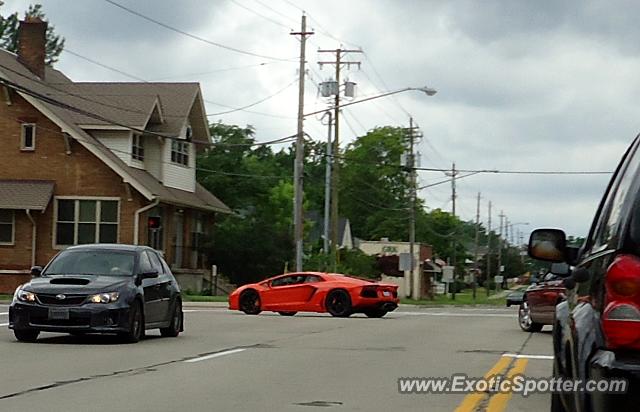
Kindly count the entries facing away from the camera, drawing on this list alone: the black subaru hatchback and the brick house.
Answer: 0

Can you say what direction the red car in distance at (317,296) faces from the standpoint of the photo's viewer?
facing away from the viewer and to the left of the viewer

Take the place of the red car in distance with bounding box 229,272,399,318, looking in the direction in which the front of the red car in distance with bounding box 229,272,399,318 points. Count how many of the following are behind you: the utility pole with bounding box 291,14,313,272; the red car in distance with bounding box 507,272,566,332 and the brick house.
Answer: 1

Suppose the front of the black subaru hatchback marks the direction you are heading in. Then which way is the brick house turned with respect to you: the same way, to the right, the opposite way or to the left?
to the left

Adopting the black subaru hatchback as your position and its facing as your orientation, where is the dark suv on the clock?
The dark suv is roughly at 10 o'clock from the black subaru hatchback.

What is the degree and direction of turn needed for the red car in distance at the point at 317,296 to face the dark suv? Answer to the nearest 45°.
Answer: approximately 135° to its left

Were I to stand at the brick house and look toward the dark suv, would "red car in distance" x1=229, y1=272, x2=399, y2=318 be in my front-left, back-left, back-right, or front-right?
front-left

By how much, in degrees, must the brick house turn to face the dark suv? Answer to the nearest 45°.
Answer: approximately 45° to its right

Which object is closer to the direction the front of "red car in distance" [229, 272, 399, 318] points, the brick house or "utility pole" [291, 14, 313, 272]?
the brick house

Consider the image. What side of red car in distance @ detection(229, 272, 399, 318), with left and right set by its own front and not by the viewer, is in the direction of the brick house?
front

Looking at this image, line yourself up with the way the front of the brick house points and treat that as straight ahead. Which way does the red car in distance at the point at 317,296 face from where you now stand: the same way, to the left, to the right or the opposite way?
the opposite way

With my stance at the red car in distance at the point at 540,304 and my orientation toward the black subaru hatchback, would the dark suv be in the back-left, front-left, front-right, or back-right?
front-left

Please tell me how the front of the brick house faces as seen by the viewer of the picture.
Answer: facing the viewer and to the right of the viewer

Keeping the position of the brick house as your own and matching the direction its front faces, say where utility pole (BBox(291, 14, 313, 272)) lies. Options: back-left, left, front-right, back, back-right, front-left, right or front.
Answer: front-left

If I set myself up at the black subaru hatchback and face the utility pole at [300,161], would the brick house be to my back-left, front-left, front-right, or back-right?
front-left

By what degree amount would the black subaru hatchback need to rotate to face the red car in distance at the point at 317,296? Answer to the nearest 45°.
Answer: approximately 180°

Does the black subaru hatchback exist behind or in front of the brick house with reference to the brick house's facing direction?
in front
